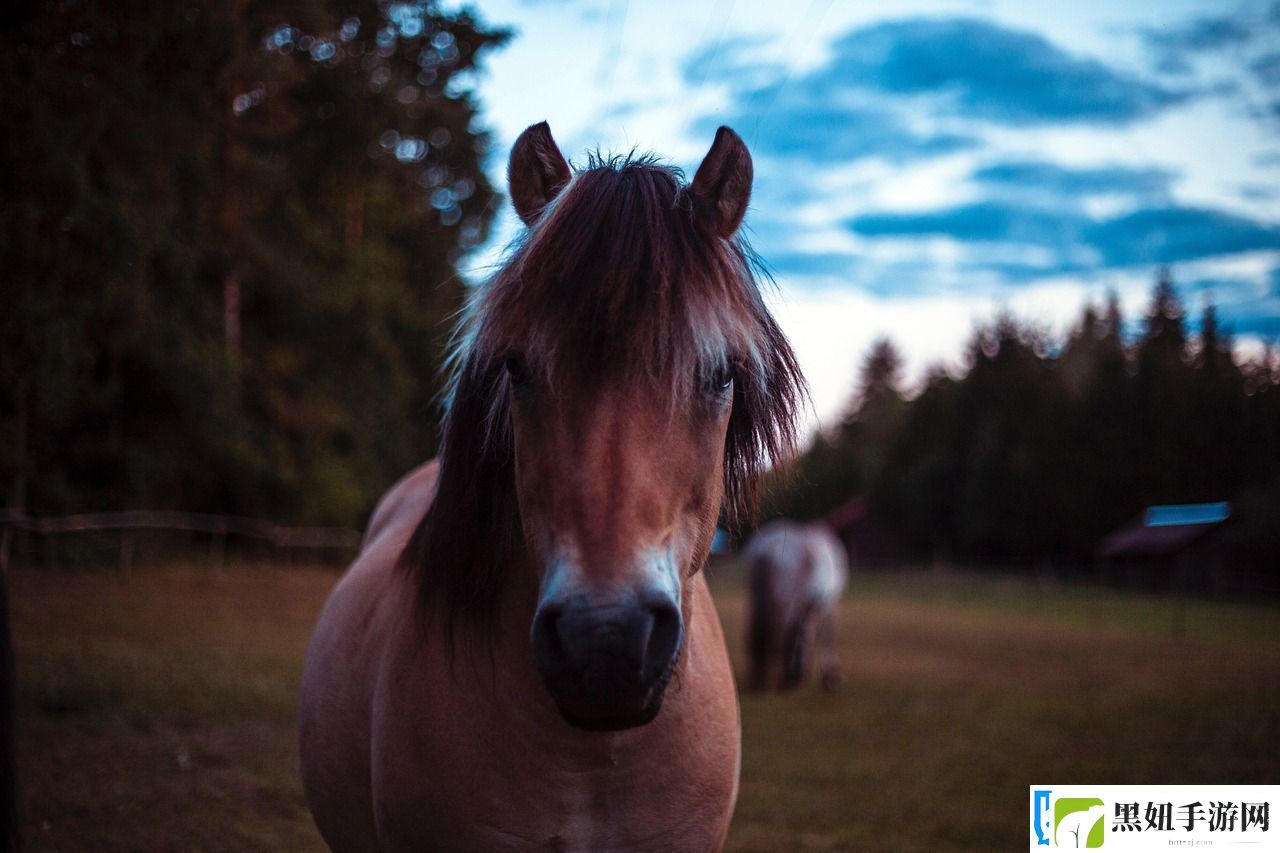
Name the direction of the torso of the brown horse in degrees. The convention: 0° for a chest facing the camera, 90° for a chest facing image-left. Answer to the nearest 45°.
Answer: approximately 0°

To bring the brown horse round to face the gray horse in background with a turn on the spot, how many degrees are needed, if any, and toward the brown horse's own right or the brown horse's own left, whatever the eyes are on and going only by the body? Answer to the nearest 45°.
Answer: approximately 180°

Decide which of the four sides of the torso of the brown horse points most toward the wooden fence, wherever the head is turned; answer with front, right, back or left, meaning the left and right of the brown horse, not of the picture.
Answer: back
